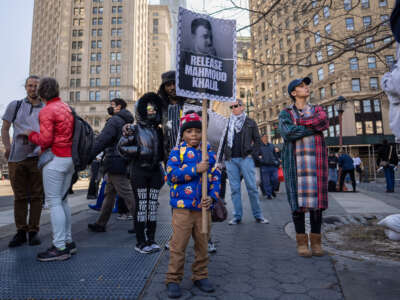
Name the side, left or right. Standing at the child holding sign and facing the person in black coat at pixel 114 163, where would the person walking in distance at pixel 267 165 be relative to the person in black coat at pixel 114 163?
right

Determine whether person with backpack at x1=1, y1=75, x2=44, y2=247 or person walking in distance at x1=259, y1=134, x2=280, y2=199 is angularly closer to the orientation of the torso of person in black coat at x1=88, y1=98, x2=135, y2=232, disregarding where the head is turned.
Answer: the person with backpack

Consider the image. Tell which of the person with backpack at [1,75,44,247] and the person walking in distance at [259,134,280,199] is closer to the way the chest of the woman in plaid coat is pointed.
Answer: the person with backpack

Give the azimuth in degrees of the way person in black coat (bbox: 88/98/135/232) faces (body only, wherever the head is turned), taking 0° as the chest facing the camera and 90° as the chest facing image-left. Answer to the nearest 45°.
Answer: approximately 90°

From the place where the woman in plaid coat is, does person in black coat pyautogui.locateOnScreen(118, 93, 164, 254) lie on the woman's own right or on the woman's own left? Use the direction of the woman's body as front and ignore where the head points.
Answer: on the woman's own right

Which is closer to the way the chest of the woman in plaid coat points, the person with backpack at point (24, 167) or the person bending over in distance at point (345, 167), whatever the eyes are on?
the person with backpack

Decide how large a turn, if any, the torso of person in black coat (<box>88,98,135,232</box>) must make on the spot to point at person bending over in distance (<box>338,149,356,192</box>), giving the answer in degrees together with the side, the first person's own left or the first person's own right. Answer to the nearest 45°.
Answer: approximately 135° to the first person's own right
